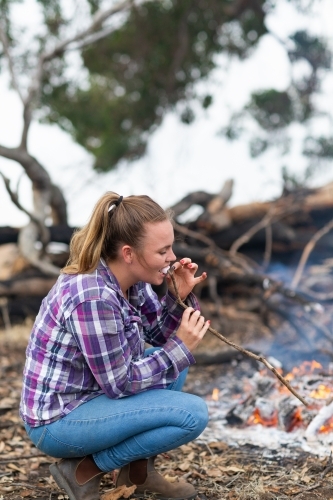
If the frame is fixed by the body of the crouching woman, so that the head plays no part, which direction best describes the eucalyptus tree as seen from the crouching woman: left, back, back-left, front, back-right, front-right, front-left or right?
left

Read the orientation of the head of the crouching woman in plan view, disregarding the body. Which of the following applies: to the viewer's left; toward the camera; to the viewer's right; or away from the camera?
to the viewer's right

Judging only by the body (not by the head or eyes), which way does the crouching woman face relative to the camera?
to the viewer's right

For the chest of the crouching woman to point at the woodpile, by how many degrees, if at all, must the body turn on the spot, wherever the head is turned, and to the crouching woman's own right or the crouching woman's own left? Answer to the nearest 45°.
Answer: approximately 90° to the crouching woman's own left

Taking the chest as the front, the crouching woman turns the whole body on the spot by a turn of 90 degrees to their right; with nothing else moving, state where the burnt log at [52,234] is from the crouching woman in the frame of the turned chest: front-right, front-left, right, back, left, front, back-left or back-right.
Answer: back

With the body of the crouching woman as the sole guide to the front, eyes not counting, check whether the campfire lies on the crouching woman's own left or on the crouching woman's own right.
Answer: on the crouching woman's own left
